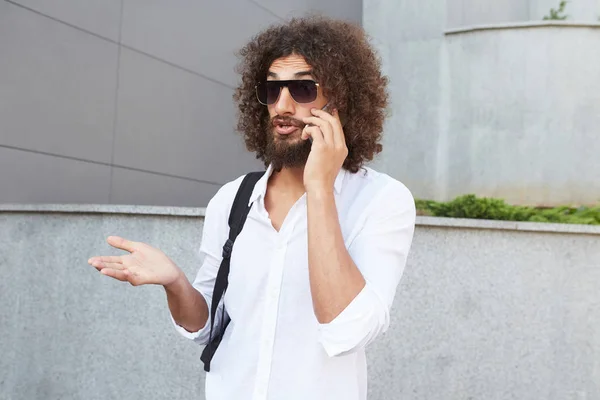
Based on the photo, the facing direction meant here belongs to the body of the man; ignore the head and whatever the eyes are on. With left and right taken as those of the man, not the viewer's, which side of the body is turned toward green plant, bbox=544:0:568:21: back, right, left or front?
back

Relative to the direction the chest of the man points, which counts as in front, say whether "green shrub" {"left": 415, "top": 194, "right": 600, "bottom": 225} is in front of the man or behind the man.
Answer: behind

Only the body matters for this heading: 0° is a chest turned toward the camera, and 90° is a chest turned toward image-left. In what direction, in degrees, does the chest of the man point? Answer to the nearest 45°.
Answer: approximately 45°
